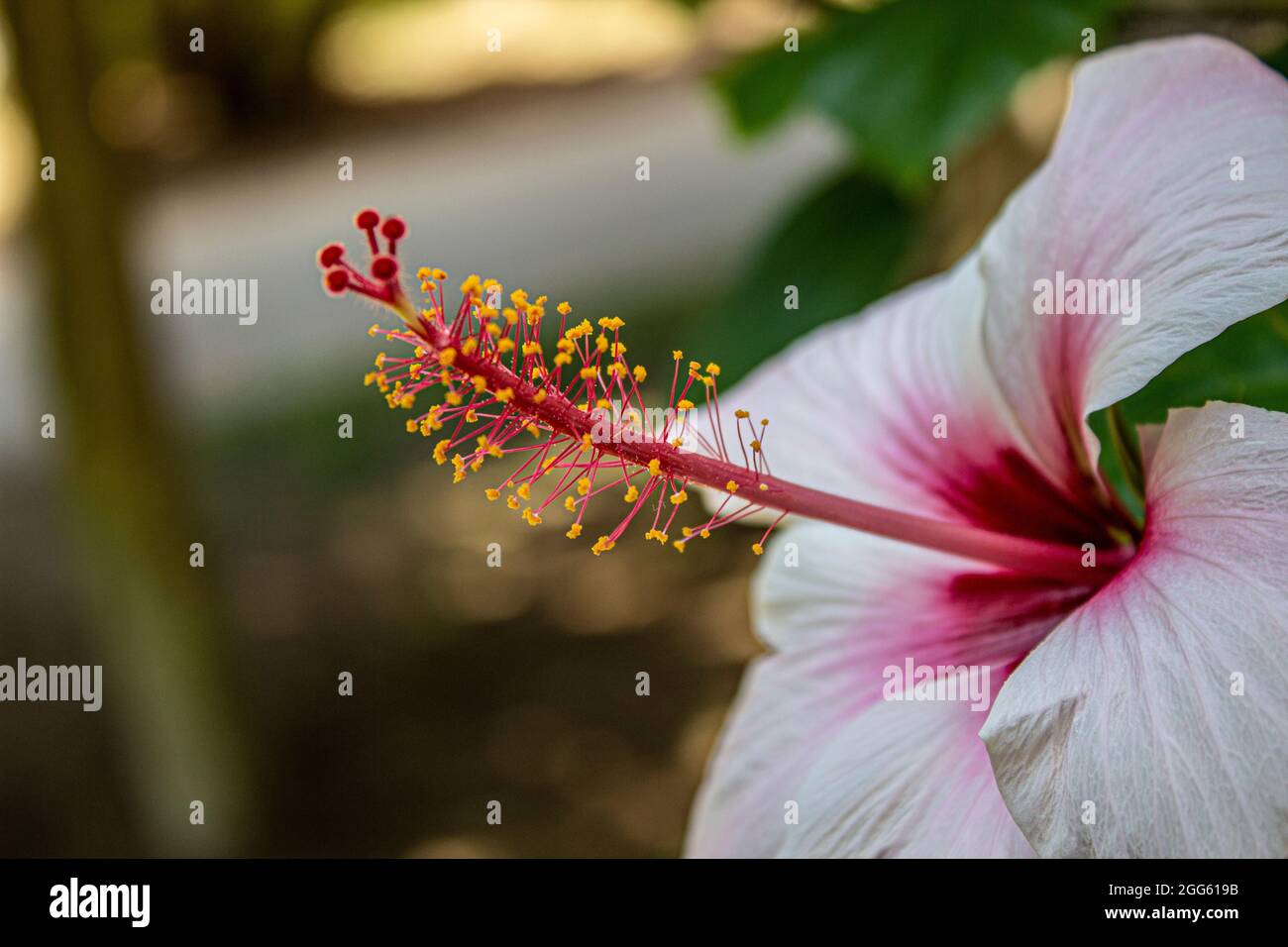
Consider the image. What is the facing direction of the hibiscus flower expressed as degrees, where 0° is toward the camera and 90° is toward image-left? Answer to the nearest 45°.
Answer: approximately 45°
